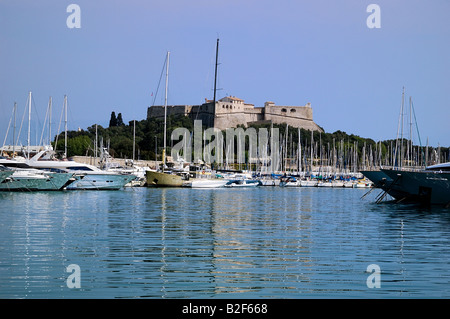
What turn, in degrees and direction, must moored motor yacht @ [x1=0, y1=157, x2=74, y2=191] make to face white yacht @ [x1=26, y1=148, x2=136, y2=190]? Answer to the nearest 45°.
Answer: approximately 45° to its left

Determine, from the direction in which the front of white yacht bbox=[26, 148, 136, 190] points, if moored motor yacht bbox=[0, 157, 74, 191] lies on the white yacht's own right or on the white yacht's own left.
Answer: on the white yacht's own right

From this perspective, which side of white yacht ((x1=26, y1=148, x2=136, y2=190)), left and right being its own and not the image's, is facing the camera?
right

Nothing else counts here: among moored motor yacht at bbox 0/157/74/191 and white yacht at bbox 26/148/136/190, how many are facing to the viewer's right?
2

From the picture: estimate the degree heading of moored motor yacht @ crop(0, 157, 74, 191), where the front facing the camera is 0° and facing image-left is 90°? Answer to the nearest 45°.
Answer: approximately 270°
